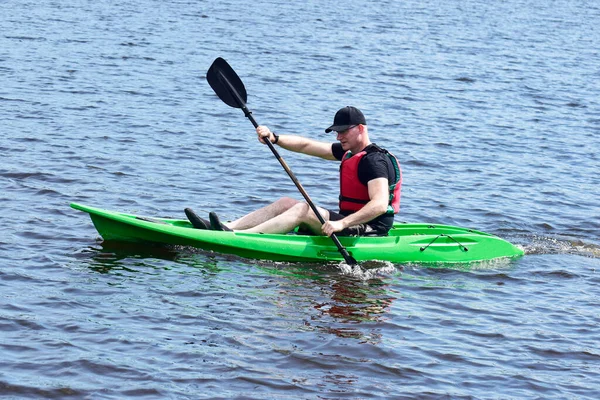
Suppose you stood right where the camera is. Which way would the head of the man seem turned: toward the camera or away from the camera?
toward the camera

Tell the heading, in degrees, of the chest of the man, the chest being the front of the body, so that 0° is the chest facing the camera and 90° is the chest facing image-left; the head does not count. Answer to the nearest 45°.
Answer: approximately 90°

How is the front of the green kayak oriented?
to the viewer's left
